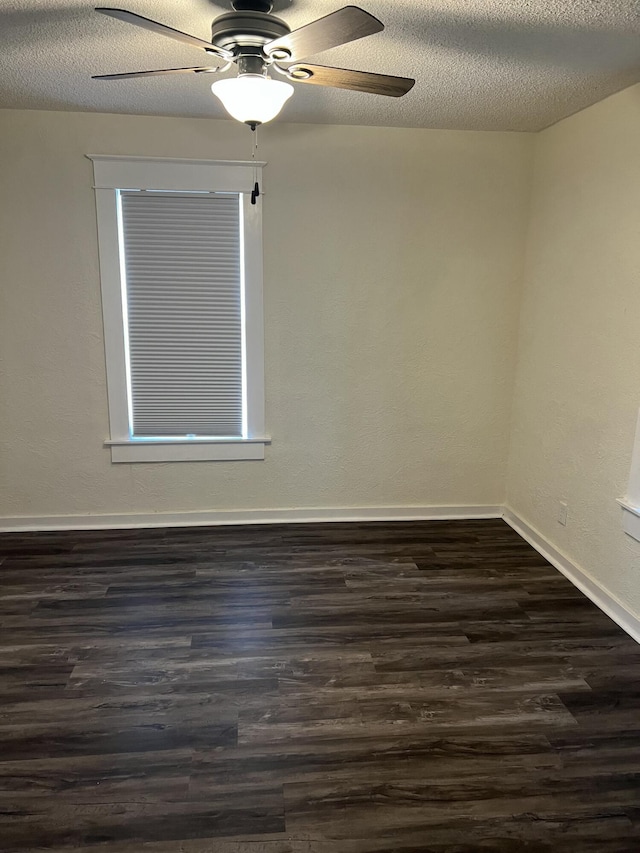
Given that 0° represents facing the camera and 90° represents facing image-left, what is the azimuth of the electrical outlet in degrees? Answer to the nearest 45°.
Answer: approximately 45°
